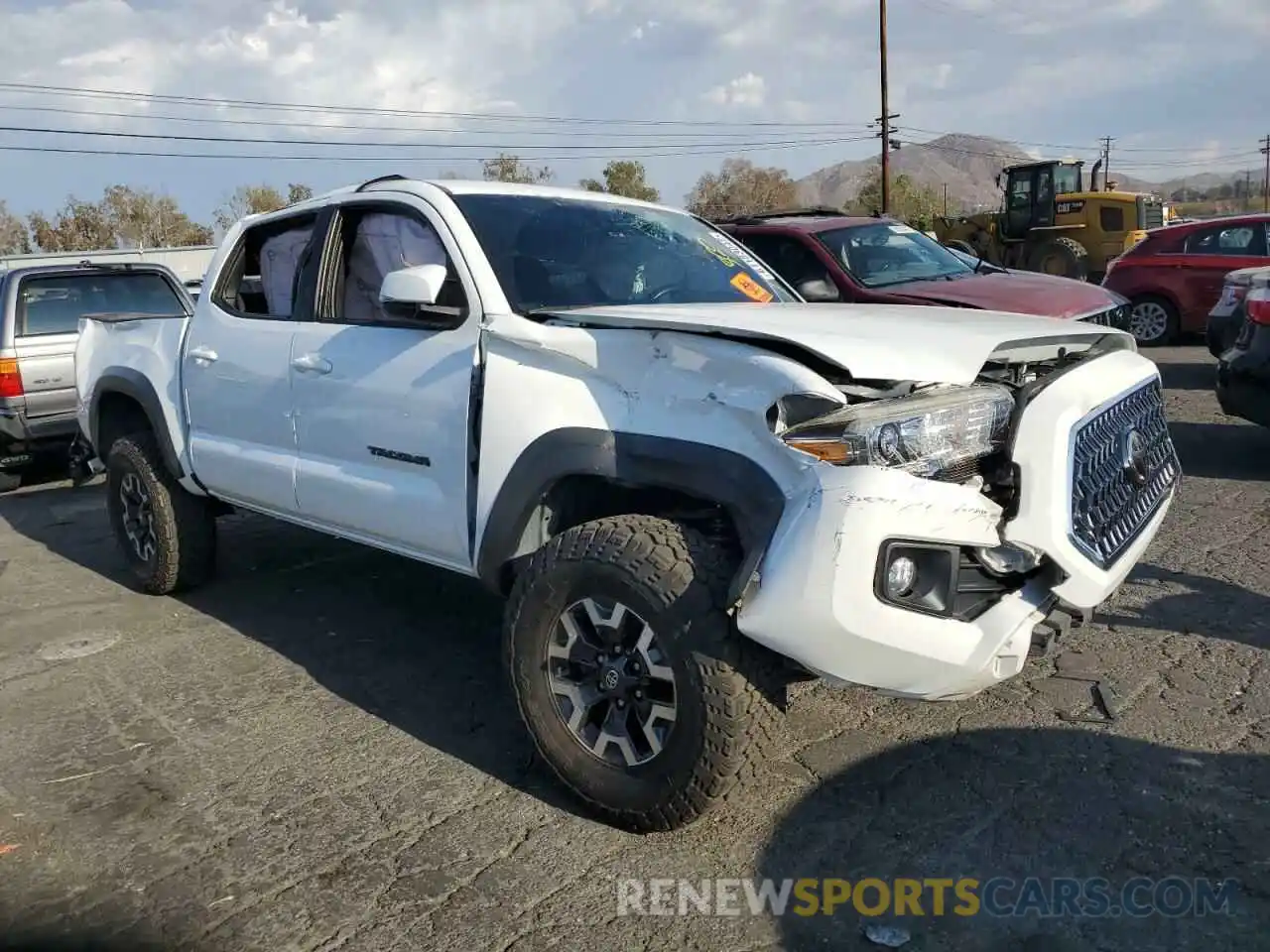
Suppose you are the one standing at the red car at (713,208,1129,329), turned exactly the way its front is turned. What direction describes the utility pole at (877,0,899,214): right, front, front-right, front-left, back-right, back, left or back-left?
back-left

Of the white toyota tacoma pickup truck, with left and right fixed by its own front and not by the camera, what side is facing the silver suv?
back

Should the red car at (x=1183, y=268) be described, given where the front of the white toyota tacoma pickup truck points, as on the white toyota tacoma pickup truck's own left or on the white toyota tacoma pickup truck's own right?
on the white toyota tacoma pickup truck's own left

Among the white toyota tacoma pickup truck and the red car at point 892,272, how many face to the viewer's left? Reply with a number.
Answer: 0

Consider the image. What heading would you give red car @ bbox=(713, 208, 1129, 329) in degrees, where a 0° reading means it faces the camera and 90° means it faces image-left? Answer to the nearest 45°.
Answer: approximately 315°

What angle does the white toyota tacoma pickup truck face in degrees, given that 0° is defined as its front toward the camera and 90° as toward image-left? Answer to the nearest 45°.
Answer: approximately 315°

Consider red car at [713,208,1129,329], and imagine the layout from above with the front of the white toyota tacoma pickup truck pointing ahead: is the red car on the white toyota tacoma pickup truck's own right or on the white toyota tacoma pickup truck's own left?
on the white toyota tacoma pickup truck's own left

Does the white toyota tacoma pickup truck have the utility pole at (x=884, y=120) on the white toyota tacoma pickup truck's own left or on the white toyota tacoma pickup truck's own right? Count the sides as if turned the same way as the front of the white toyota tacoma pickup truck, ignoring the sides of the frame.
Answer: on the white toyota tacoma pickup truck's own left

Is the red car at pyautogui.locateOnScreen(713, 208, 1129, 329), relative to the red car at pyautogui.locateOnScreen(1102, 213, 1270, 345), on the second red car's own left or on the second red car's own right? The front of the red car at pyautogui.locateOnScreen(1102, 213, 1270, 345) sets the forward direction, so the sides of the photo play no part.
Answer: on the second red car's own right
